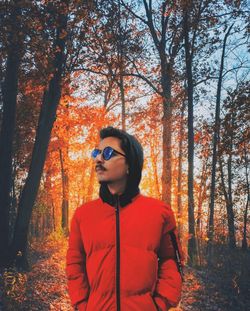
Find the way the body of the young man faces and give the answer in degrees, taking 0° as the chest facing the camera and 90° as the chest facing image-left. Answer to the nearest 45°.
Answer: approximately 0°

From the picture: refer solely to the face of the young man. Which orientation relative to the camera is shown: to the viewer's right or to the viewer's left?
to the viewer's left
